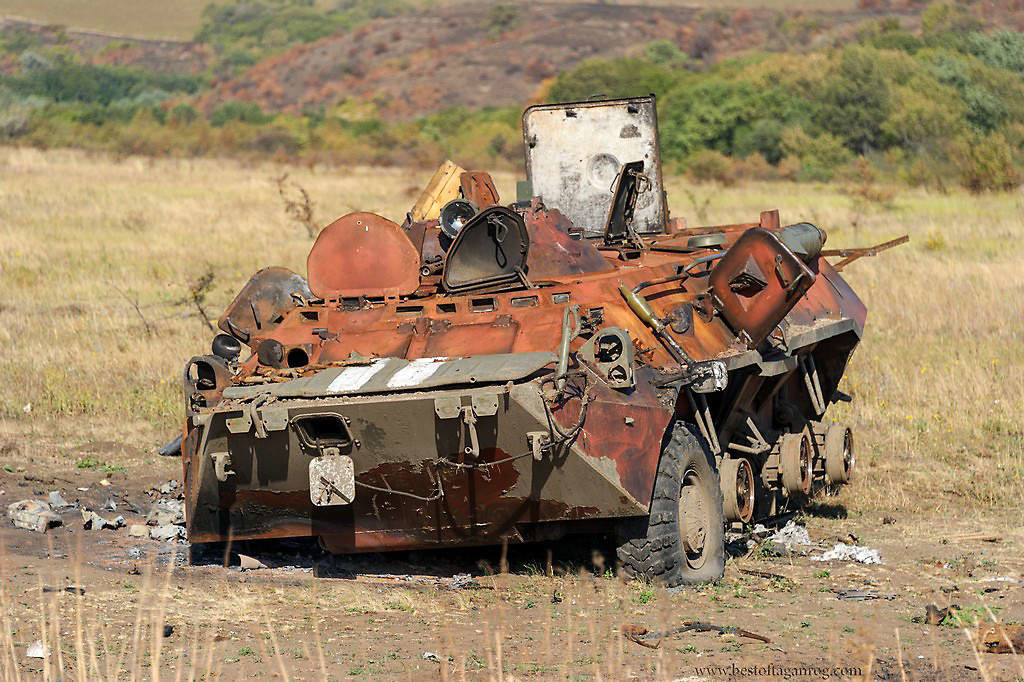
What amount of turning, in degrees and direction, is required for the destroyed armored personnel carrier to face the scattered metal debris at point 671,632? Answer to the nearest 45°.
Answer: approximately 90° to its left

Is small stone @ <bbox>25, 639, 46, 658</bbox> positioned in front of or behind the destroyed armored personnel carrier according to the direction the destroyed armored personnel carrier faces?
in front

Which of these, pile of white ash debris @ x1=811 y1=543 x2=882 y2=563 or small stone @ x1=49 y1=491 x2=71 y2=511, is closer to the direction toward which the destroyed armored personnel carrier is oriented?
the small stone

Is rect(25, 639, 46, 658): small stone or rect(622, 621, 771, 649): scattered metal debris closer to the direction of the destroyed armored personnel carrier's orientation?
the small stone

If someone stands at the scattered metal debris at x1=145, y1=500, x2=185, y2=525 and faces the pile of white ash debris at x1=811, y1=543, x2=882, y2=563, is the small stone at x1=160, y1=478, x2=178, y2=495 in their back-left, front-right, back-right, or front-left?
back-left

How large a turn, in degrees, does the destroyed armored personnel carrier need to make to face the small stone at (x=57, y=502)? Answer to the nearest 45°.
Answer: approximately 90° to its right

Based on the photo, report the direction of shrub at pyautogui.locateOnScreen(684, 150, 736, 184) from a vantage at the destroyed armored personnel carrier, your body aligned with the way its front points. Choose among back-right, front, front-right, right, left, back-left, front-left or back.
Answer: back-right

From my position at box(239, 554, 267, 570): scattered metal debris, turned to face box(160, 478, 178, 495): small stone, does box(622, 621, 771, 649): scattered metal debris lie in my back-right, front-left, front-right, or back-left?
back-right

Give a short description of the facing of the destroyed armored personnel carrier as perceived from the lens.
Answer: facing the viewer and to the left of the viewer
